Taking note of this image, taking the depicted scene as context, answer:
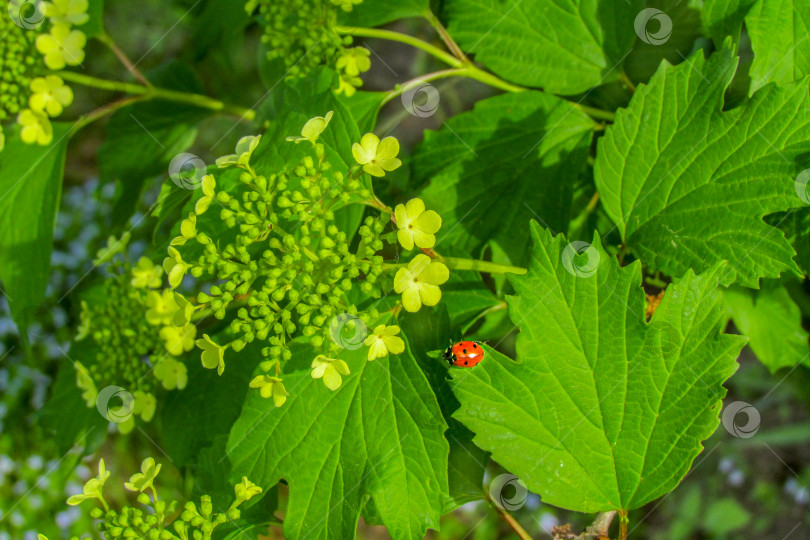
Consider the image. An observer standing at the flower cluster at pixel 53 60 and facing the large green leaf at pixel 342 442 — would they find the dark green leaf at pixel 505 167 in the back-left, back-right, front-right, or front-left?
front-left

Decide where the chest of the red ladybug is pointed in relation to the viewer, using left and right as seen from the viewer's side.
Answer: facing to the left of the viewer

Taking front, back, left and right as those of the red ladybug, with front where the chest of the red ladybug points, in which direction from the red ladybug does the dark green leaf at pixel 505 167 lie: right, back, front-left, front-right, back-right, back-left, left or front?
right

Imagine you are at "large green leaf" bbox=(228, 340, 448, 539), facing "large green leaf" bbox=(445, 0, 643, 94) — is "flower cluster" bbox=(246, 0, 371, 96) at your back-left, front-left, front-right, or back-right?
front-left

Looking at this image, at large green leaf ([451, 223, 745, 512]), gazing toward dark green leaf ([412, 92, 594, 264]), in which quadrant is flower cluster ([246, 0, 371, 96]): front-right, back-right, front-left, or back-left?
front-left

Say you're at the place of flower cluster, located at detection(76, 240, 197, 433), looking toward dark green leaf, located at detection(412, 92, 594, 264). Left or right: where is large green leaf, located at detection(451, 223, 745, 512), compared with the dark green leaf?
right

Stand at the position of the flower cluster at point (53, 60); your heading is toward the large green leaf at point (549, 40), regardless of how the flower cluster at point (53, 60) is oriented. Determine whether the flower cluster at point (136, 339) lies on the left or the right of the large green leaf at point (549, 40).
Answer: right

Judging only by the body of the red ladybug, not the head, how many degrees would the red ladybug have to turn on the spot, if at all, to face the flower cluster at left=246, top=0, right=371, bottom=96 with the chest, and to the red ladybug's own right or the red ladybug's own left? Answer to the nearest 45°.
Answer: approximately 45° to the red ladybug's own right

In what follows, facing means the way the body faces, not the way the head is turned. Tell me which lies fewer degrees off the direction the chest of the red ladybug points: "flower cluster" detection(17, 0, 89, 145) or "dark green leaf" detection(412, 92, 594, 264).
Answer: the flower cluster
